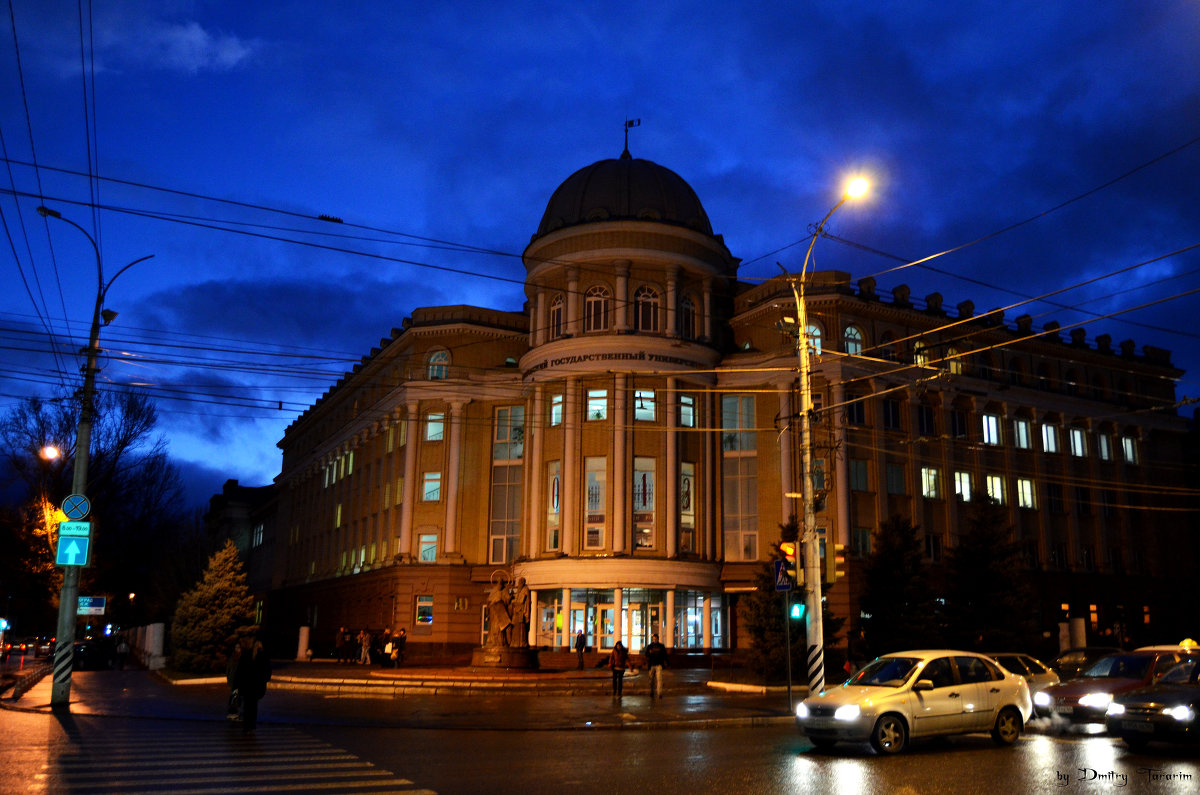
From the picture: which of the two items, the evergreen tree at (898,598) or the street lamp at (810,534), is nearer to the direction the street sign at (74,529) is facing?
the street lamp

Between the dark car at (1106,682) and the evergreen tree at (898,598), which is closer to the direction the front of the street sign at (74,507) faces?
the dark car

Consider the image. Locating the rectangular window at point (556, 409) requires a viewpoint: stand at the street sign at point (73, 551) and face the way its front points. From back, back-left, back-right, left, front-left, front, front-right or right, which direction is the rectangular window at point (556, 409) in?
back-left

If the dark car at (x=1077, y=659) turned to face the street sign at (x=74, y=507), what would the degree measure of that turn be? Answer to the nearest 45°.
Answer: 0° — it already faces it

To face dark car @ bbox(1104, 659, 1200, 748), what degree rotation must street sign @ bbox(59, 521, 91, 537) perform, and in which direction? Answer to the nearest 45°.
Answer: approximately 45° to its left

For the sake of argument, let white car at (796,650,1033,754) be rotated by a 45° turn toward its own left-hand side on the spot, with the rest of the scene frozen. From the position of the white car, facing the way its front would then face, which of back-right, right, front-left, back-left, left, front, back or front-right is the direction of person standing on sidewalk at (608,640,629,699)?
back-right

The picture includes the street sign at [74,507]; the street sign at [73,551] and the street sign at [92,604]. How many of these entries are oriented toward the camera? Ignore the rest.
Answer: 3

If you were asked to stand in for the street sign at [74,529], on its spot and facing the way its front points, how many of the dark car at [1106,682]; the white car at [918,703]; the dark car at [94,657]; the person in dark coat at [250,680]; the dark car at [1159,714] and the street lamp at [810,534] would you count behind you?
1

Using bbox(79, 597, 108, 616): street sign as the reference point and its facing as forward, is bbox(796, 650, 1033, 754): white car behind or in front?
in front

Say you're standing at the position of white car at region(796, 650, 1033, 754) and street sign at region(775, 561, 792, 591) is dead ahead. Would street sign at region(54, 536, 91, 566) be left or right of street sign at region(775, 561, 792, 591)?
left

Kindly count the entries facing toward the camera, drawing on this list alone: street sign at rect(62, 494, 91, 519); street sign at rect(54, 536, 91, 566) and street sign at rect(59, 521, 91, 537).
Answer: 3

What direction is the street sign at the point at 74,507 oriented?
toward the camera

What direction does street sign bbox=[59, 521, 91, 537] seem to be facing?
toward the camera

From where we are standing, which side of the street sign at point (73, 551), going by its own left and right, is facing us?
front

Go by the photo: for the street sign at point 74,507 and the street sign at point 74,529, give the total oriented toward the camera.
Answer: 2

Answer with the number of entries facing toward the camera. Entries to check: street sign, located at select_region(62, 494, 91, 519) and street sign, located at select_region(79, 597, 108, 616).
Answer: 2
